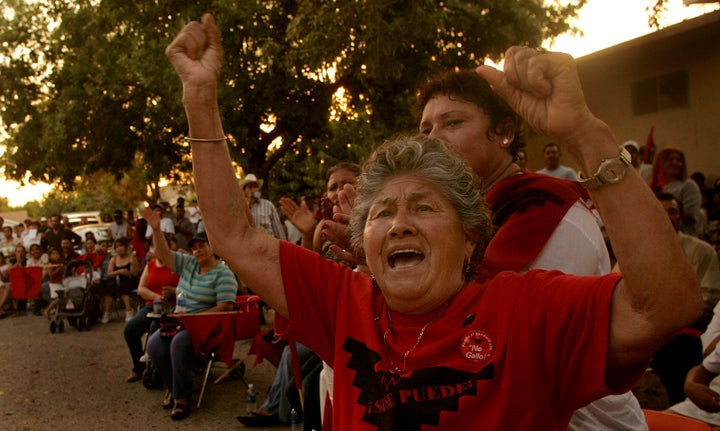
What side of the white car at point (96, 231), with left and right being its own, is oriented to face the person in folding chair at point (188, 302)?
left

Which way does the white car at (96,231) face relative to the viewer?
to the viewer's left

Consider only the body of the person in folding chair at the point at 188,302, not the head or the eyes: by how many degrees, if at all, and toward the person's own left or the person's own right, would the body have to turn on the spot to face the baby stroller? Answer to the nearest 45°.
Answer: approximately 135° to the person's own right

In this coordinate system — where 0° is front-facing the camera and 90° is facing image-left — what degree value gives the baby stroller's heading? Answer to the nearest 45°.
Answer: approximately 45°

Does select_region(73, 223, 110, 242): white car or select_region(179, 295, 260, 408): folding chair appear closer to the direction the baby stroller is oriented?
the folding chair

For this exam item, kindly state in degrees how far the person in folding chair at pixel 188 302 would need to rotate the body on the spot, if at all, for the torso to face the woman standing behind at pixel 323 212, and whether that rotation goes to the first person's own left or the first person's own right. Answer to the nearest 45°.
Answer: approximately 45° to the first person's own left

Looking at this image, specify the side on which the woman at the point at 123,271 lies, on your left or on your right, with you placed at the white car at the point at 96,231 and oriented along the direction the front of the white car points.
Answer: on your left

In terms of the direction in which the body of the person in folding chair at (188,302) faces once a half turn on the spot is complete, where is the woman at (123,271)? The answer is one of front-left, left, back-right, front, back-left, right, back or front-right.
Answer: front-left

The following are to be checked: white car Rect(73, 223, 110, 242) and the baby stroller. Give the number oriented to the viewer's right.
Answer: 0
